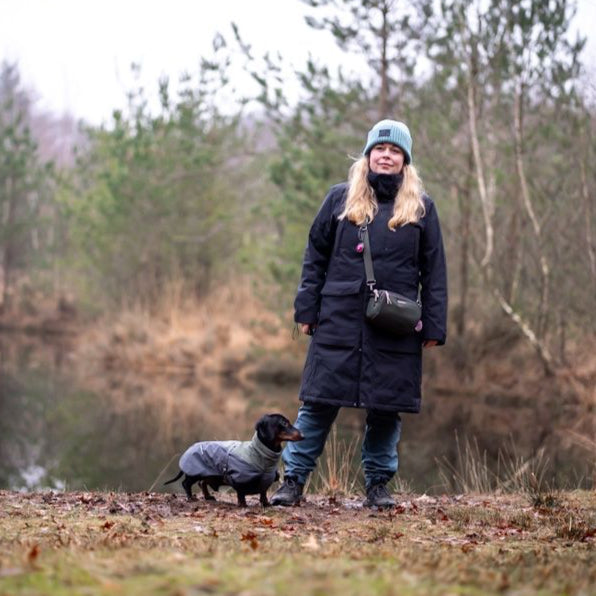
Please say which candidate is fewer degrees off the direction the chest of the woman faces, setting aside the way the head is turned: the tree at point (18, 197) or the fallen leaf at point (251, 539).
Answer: the fallen leaf

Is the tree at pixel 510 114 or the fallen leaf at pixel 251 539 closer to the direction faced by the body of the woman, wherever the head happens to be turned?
the fallen leaf

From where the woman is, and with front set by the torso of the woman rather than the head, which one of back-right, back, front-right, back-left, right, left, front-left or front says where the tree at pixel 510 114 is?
back

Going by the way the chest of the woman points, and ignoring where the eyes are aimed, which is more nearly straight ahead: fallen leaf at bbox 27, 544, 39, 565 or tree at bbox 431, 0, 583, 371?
the fallen leaf

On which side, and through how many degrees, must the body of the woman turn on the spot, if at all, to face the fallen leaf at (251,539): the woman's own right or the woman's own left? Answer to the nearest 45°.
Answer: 0° — they already face it

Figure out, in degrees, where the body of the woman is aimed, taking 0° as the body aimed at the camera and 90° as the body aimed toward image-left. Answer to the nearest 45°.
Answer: approximately 0°

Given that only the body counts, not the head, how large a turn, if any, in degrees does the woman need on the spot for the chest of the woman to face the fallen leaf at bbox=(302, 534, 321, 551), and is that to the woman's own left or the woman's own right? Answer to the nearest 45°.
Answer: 0° — they already face it

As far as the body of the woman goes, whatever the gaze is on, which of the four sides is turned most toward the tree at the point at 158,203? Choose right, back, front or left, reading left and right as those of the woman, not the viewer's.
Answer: back
